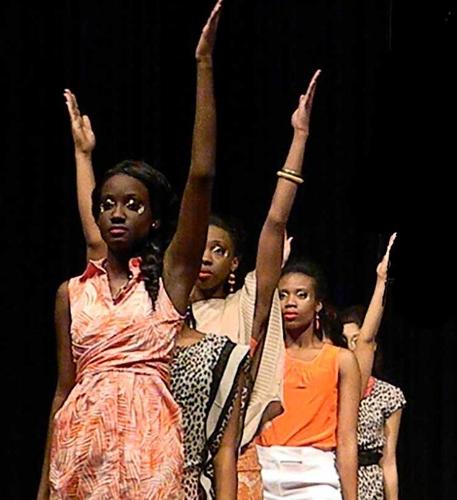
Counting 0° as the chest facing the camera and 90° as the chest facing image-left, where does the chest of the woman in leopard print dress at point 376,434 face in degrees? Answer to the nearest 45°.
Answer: approximately 45°

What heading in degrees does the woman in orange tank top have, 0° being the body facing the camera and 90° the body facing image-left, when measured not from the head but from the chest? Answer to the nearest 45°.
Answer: approximately 45°

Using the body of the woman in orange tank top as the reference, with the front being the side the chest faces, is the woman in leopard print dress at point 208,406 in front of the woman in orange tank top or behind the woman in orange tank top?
in front

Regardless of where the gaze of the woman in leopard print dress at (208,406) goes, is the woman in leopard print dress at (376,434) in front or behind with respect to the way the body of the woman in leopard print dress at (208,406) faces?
behind
